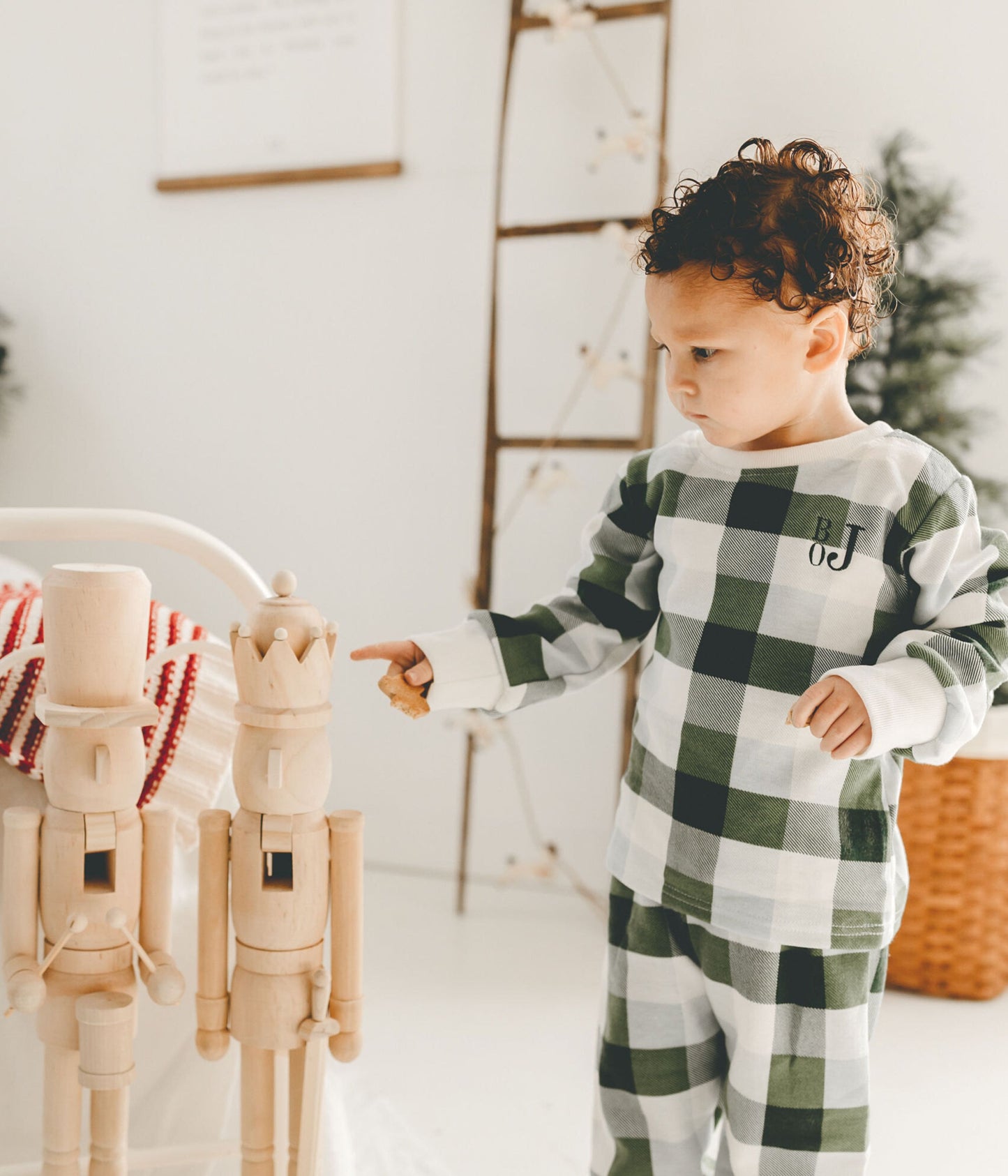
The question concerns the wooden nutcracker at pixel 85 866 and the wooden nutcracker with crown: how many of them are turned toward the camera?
2

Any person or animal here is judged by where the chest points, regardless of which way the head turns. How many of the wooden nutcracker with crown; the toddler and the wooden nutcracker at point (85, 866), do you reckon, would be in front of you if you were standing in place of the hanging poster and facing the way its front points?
3

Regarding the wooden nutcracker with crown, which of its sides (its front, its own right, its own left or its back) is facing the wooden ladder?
back

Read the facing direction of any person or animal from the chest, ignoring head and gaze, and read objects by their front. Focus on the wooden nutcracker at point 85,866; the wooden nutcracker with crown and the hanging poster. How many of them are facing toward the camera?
3

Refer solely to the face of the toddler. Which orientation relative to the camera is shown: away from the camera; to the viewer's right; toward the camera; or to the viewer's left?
to the viewer's left

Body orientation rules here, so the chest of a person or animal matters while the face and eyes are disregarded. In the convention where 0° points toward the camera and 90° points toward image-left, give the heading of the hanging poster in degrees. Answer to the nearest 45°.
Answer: approximately 0°

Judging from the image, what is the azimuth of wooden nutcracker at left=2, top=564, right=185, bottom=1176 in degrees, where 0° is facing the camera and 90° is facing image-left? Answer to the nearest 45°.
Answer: approximately 0°
